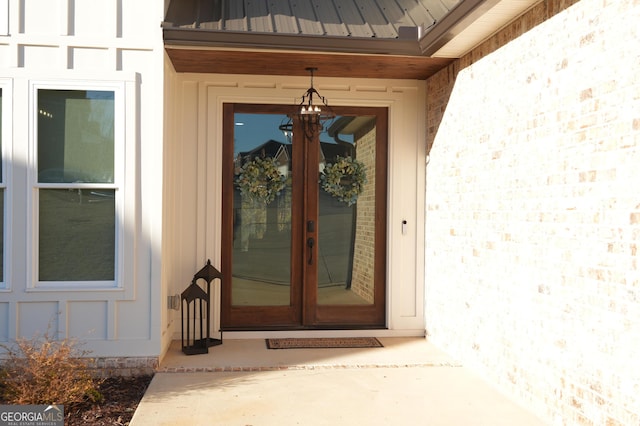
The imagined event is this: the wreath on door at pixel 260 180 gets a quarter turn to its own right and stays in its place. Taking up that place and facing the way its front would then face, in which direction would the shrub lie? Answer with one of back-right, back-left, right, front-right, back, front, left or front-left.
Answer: front-left

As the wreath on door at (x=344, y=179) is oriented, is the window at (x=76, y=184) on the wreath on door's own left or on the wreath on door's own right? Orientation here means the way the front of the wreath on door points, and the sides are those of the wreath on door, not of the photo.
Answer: on the wreath on door's own right

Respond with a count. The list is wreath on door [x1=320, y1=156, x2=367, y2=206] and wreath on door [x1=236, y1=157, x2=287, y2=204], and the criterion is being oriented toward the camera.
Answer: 2

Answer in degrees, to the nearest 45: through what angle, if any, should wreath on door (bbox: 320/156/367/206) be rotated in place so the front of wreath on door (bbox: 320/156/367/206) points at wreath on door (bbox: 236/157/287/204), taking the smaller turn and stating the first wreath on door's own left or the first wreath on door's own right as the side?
approximately 90° to the first wreath on door's own right

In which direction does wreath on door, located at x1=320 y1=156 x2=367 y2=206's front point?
toward the camera

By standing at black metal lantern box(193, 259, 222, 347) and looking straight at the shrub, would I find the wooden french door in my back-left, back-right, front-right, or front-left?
back-left

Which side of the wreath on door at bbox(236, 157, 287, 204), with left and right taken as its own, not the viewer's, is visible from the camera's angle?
front
